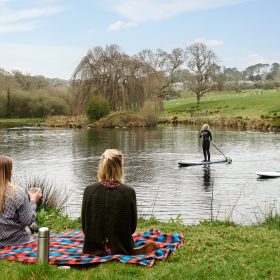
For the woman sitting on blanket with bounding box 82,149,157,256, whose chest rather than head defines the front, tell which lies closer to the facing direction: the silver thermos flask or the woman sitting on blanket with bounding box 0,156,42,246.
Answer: the woman sitting on blanket

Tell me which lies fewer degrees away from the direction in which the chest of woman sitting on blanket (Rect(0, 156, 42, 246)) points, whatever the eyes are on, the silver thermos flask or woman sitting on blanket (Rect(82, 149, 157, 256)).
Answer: the woman sitting on blanket

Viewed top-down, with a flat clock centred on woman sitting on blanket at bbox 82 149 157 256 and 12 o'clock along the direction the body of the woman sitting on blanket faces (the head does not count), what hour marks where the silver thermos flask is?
The silver thermos flask is roughly at 8 o'clock from the woman sitting on blanket.

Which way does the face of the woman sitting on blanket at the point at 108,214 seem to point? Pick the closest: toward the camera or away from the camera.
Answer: away from the camera

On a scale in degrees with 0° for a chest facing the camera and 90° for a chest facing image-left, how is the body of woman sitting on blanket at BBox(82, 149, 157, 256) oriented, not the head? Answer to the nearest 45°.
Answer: approximately 180°

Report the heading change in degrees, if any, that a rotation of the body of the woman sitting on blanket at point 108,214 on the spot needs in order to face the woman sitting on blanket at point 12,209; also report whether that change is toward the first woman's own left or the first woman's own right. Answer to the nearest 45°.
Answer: approximately 90° to the first woman's own left

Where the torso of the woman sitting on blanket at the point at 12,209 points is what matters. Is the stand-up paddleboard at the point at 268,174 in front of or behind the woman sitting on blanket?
in front

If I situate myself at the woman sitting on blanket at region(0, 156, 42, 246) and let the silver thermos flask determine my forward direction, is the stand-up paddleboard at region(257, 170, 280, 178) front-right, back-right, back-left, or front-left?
back-left

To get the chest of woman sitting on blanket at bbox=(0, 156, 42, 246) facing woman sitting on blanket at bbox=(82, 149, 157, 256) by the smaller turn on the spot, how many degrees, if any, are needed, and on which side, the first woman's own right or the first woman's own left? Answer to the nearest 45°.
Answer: approximately 45° to the first woman's own right
